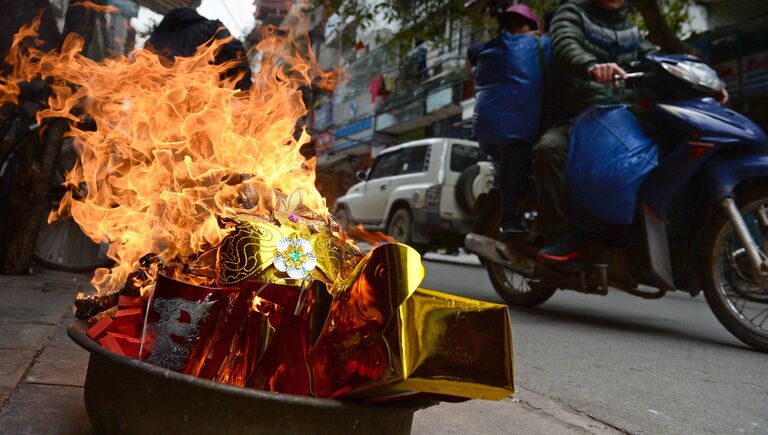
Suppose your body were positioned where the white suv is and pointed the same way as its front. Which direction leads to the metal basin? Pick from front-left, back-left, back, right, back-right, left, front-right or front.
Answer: back-left

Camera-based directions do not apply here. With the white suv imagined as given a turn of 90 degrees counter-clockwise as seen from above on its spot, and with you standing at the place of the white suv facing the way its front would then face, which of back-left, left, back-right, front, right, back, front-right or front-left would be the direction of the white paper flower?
front-left

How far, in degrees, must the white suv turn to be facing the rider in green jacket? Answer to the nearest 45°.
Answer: approximately 135° to its left

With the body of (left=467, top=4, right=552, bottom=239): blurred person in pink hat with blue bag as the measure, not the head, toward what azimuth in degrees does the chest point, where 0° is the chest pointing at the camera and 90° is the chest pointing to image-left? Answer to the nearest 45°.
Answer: approximately 315°

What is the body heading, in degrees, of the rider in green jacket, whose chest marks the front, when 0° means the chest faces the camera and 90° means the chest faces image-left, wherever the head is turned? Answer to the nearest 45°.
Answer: approximately 315°

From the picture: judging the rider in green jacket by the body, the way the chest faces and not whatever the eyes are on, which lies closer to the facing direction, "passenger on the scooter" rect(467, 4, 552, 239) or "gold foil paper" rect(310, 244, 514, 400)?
the gold foil paper

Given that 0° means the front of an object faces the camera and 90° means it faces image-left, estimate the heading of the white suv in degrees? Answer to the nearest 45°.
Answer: approximately 135°

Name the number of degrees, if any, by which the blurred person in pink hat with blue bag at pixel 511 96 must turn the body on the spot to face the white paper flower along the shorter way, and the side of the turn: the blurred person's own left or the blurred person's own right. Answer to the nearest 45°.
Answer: approximately 45° to the blurred person's own right

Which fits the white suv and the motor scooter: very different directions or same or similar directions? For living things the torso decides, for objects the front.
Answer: very different directions

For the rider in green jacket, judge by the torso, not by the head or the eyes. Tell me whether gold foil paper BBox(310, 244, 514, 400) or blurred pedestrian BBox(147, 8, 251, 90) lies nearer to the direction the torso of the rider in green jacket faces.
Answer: the gold foil paper

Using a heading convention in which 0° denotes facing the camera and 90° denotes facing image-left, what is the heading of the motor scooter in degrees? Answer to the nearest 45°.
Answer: approximately 315°
